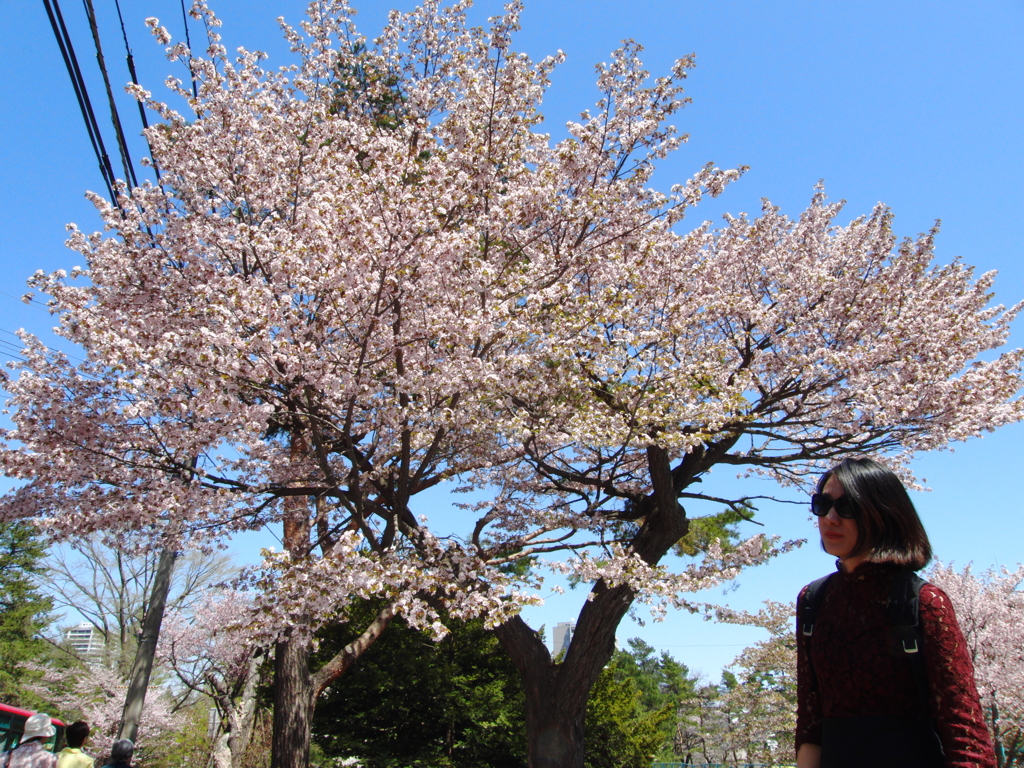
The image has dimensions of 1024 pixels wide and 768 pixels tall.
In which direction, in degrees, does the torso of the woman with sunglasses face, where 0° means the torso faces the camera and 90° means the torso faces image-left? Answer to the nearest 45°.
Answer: approximately 45°

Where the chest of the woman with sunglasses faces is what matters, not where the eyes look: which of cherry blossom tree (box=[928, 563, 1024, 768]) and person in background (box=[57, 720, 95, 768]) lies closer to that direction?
the person in background

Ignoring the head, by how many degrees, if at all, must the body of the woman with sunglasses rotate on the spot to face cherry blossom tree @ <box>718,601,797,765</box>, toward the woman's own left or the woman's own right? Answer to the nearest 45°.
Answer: approximately 135° to the woman's own right

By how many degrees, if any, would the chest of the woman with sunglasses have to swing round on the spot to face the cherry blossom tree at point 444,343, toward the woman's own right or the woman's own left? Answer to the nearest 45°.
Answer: approximately 90° to the woman's own right

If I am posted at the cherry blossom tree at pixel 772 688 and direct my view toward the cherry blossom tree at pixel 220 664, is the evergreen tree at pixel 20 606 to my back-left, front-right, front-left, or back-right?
front-right

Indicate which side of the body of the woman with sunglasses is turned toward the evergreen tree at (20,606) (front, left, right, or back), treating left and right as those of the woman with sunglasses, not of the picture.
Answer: right

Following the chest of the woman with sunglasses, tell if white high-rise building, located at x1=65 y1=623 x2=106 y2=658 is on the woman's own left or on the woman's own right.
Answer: on the woman's own right

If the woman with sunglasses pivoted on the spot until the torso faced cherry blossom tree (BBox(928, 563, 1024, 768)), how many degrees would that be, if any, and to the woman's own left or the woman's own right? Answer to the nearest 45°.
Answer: approximately 135° to the woman's own right

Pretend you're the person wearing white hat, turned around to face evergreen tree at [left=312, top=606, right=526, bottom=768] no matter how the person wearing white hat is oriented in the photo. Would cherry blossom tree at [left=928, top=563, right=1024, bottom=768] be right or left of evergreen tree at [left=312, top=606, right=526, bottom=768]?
right

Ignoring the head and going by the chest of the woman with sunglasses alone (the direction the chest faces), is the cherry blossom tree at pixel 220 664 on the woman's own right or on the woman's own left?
on the woman's own right
